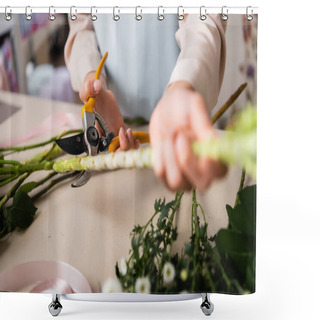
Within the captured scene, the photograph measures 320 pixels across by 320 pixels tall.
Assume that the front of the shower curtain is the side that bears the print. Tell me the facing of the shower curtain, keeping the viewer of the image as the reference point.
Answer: facing the viewer
